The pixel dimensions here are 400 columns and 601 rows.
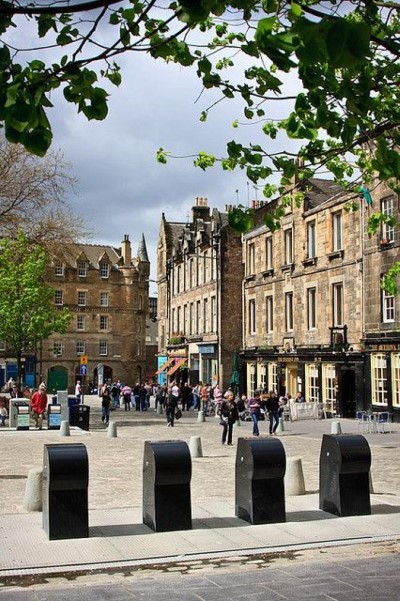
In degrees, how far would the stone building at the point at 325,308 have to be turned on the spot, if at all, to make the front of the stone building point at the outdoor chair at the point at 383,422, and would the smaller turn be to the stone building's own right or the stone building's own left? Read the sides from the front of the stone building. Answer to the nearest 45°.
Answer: approximately 45° to the stone building's own left

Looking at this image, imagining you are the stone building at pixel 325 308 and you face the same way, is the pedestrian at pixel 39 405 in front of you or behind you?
in front

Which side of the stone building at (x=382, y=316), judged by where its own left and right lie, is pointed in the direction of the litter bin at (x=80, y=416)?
front

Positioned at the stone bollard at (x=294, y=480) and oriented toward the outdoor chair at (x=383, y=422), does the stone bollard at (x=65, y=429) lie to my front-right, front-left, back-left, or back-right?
front-left

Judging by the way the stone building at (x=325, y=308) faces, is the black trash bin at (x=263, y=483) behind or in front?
in front

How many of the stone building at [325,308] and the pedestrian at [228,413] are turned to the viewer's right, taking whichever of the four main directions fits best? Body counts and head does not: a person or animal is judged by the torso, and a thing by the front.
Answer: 0

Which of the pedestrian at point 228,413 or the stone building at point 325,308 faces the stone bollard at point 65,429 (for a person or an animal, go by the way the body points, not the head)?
the stone building

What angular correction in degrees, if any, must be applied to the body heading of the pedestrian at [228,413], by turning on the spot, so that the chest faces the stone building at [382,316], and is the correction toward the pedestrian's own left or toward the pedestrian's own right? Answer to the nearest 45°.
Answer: approximately 135° to the pedestrian's own left

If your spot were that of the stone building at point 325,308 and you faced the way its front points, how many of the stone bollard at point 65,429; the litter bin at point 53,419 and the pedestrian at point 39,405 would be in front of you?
3

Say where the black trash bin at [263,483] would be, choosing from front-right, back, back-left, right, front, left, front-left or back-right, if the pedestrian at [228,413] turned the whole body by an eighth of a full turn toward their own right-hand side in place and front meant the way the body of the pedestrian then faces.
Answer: front-left

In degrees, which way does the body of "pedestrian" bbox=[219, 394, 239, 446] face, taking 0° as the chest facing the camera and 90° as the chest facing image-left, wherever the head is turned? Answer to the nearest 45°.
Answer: approximately 0°

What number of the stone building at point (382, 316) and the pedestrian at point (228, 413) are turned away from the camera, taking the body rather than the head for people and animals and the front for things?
0

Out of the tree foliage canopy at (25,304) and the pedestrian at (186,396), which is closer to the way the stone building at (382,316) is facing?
the tree foliage canopy

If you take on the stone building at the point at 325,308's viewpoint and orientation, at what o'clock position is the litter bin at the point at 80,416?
The litter bin is roughly at 12 o'clock from the stone building.

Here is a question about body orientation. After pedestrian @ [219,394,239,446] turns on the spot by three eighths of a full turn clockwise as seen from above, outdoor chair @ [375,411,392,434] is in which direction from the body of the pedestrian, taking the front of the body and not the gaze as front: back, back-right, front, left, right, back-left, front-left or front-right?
right

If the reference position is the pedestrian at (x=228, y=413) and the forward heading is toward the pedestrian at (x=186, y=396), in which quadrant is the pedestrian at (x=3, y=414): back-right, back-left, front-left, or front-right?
front-left

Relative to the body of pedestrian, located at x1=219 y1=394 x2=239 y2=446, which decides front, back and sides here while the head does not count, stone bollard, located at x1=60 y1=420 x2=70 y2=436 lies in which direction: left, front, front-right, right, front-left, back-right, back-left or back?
back-right

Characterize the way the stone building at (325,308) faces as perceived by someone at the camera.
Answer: facing the viewer and to the left of the viewer

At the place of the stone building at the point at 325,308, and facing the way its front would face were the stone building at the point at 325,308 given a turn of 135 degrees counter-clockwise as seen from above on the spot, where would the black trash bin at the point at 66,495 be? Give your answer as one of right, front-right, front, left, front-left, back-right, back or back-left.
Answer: right
